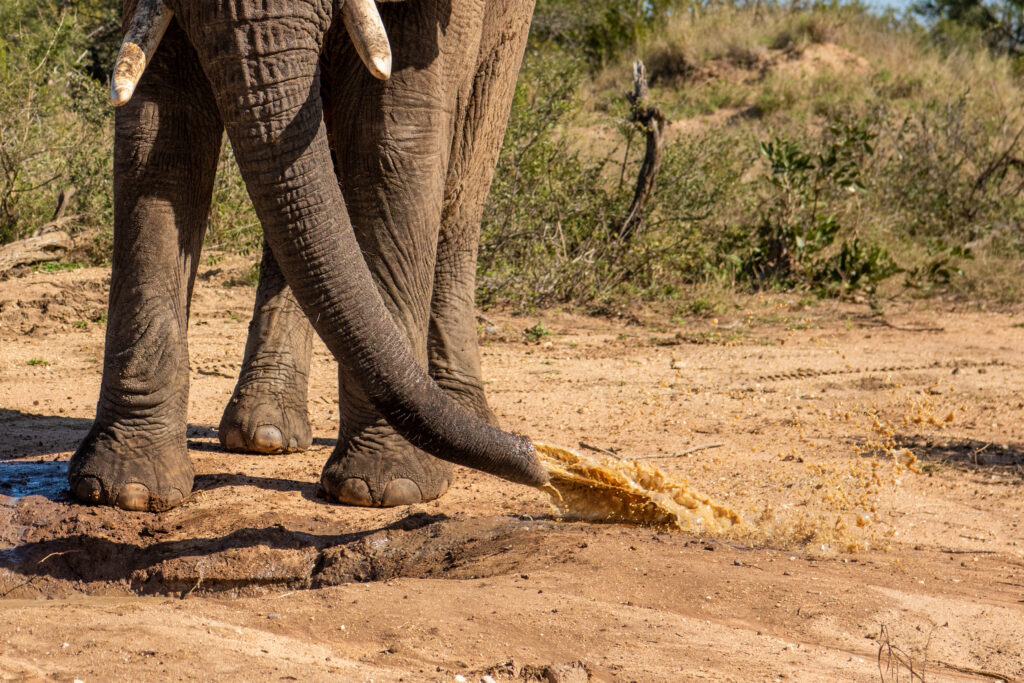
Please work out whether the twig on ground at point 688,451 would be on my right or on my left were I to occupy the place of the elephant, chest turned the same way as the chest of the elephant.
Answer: on my left

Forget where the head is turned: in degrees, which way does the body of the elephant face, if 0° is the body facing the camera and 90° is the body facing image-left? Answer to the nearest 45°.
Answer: approximately 0°

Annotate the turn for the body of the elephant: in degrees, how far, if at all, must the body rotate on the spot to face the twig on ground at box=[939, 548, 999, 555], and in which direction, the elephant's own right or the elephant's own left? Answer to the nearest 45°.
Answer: approximately 90° to the elephant's own left

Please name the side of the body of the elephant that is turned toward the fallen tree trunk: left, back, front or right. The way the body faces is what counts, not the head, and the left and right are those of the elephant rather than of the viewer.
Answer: back

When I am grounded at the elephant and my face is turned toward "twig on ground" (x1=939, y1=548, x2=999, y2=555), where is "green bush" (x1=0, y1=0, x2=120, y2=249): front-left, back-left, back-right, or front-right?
back-left

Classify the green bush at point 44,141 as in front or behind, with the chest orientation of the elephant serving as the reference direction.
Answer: behind

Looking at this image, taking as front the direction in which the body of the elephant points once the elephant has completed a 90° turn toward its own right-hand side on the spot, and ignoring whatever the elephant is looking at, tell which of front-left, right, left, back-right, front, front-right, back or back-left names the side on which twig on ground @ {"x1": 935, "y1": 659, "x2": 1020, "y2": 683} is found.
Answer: back-left

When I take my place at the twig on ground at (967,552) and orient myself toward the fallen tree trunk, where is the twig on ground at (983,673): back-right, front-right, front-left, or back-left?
back-left

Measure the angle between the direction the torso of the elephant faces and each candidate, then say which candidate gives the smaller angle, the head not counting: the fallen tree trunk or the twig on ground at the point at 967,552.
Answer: the twig on ground
